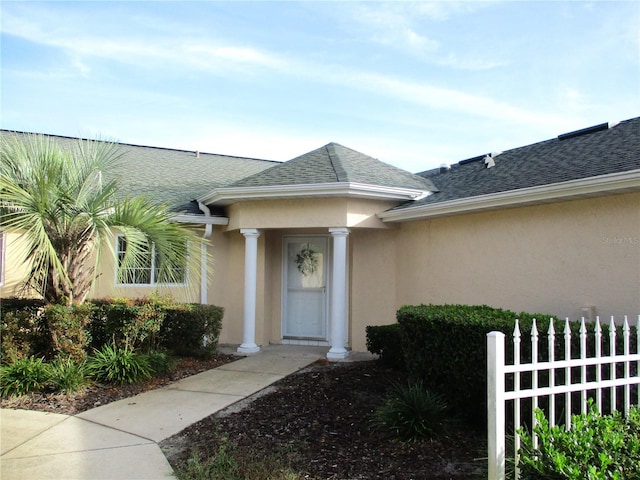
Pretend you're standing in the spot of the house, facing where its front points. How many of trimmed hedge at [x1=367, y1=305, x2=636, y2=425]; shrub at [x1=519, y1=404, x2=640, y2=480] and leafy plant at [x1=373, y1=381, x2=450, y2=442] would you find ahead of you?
3

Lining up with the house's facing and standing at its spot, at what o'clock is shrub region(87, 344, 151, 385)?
The shrub is roughly at 2 o'clock from the house.

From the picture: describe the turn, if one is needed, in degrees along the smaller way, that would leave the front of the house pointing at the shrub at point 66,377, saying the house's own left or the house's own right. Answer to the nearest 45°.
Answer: approximately 45° to the house's own right

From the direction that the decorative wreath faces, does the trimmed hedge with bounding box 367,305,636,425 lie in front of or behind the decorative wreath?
in front

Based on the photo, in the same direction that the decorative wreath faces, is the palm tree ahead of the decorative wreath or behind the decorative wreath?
ahead

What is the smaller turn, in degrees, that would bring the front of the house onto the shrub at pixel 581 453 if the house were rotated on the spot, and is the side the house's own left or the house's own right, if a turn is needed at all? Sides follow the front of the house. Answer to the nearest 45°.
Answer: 0° — it already faces it

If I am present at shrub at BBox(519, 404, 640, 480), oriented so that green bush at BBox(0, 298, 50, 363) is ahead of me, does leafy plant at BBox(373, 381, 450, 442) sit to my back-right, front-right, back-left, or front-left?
front-right

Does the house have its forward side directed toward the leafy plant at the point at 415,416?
yes

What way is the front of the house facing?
toward the camera

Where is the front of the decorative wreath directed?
toward the camera

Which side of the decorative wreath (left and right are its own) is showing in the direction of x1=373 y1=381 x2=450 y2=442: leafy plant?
front

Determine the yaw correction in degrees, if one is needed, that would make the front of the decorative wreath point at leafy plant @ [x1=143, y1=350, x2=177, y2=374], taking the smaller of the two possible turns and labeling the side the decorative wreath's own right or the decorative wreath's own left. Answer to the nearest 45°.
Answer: approximately 45° to the decorative wreath's own right
